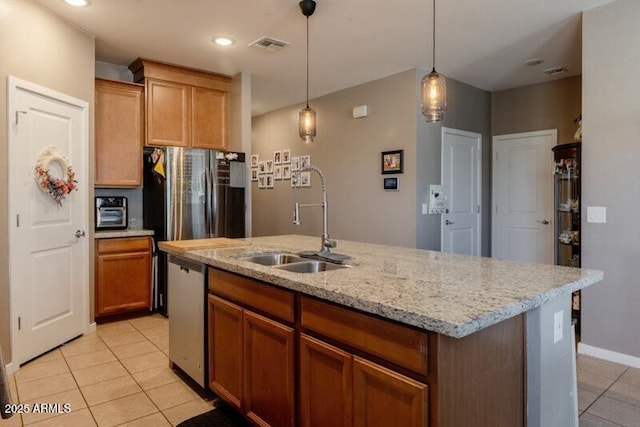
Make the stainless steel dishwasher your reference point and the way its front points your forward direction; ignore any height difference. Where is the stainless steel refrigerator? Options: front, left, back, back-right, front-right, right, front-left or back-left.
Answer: back-right

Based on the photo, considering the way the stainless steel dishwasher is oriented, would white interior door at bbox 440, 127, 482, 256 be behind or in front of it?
behind

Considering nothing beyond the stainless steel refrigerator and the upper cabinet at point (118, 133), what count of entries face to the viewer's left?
0

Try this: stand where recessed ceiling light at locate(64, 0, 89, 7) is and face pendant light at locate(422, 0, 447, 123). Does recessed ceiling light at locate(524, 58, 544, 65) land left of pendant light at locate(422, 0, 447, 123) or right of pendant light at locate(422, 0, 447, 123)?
left

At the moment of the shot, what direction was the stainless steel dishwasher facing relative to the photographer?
facing the viewer and to the left of the viewer

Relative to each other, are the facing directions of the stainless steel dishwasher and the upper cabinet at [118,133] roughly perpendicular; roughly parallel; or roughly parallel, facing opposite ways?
roughly perpendicular

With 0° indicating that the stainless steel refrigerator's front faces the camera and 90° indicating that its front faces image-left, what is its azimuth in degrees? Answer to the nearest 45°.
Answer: approximately 315°

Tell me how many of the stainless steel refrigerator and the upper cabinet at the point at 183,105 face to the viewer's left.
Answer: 0

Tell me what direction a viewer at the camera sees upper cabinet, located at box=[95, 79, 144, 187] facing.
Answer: facing the viewer and to the right of the viewer

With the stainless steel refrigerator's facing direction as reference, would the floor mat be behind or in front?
in front

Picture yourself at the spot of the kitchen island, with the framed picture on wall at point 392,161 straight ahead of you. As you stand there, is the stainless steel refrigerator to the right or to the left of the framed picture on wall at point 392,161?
left
